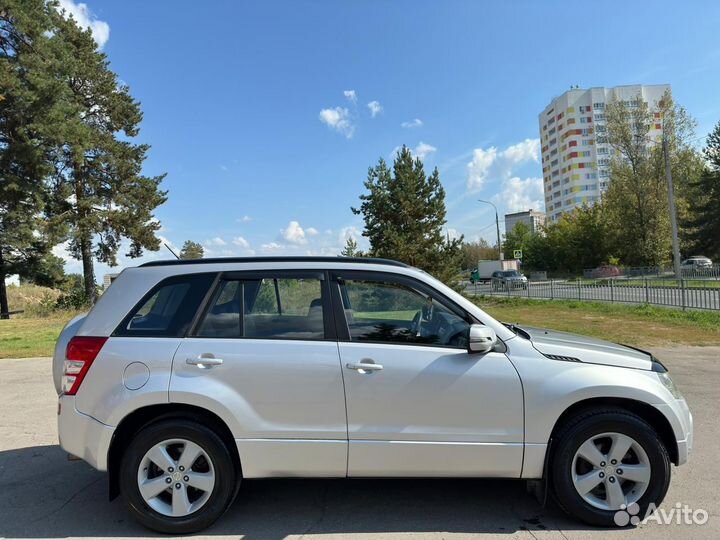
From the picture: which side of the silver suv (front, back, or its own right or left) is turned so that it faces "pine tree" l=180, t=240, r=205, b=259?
left

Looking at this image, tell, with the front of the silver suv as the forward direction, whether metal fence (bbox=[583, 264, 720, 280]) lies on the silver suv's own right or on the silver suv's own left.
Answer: on the silver suv's own left

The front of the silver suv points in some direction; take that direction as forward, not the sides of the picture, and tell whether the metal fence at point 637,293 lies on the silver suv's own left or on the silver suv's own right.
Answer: on the silver suv's own left

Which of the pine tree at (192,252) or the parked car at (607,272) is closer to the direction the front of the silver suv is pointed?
the parked car

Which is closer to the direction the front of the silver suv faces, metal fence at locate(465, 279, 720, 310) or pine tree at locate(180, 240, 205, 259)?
the metal fence

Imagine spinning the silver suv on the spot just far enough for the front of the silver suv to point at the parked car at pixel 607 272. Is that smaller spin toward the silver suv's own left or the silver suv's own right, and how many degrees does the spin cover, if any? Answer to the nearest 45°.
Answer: approximately 45° to the silver suv's own left

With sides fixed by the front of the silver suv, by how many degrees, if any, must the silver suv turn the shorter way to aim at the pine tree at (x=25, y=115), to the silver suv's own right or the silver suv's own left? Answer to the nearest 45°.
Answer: approximately 135° to the silver suv's own left

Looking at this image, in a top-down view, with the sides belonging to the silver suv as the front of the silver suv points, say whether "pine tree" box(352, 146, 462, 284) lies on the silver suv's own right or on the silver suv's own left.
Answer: on the silver suv's own left

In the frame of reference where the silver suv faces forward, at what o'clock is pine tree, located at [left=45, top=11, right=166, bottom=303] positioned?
The pine tree is roughly at 8 o'clock from the silver suv.

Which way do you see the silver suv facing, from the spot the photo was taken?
facing to the right of the viewer
